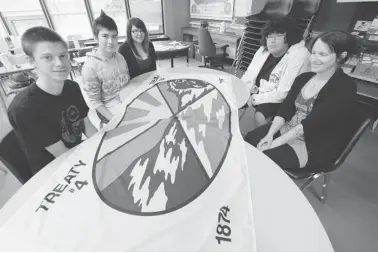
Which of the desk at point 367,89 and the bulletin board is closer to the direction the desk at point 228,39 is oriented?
the desk

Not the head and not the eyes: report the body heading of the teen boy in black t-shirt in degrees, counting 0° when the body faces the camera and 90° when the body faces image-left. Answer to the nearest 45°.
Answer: approximately 315°

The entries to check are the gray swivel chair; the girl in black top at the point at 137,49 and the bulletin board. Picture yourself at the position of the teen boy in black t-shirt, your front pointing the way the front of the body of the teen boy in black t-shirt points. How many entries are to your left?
3

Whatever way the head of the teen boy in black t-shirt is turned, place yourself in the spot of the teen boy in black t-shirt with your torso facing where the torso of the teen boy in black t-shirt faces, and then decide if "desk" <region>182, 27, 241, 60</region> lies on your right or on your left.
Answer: on your left

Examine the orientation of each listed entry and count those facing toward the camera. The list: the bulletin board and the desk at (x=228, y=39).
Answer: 2

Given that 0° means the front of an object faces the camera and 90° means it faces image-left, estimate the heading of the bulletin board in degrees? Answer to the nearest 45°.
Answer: approximately 0°

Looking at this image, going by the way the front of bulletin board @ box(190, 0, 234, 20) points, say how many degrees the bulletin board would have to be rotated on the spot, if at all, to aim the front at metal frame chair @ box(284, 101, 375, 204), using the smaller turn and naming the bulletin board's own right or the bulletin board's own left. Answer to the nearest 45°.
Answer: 0° — it already faces it
